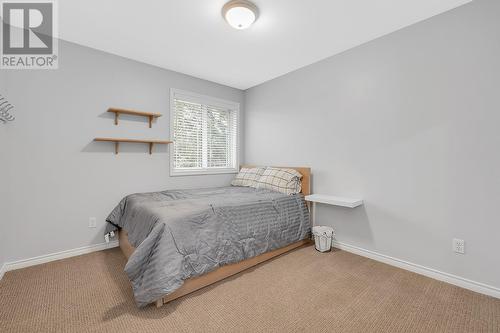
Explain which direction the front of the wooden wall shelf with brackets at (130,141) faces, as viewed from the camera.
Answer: facing the viewer

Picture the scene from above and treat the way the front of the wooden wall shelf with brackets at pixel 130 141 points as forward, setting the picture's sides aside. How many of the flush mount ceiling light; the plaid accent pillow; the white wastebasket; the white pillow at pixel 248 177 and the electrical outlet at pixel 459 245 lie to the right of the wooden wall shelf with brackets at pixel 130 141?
0

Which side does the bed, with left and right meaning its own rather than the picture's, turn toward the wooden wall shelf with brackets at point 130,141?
right

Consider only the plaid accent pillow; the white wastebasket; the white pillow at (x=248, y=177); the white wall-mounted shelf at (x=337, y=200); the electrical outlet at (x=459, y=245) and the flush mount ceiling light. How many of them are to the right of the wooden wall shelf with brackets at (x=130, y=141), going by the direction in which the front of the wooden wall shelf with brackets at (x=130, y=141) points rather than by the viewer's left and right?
0

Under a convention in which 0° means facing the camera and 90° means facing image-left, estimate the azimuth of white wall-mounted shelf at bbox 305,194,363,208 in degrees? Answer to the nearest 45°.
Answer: approximately 45°

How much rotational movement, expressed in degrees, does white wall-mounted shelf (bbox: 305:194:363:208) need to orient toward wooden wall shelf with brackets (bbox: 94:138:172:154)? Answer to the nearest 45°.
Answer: approximately 45° to its right

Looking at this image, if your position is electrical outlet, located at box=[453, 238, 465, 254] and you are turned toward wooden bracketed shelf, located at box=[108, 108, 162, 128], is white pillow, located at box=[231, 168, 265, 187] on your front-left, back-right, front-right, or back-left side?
front-right

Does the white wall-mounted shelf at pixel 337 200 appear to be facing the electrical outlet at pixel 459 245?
no

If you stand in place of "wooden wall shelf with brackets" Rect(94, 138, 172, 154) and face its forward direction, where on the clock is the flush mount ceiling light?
The flush mount ceiling light is roughly at 11 o'clock from the wooden wall shelf with brackets.

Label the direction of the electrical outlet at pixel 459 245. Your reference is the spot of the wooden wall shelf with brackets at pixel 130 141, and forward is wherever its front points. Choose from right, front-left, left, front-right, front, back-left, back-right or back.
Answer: front-left

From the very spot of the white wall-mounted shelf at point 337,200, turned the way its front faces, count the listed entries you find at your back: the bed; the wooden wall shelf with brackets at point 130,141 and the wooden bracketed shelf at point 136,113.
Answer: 0

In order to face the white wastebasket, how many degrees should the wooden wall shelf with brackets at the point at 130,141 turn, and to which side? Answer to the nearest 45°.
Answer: approximately 45° to its left

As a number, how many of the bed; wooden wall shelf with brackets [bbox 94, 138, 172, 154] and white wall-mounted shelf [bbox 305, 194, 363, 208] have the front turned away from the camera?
0

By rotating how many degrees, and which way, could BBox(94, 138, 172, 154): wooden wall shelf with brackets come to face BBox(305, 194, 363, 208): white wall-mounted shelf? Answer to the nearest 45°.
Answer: approximately 45° to its left

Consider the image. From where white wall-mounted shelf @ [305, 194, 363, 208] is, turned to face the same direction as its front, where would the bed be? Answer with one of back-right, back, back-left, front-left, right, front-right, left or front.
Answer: front

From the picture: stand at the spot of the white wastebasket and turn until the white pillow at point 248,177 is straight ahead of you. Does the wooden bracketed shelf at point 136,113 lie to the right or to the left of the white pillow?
left

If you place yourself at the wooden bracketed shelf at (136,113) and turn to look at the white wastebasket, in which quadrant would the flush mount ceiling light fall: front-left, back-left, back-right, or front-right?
front-right
